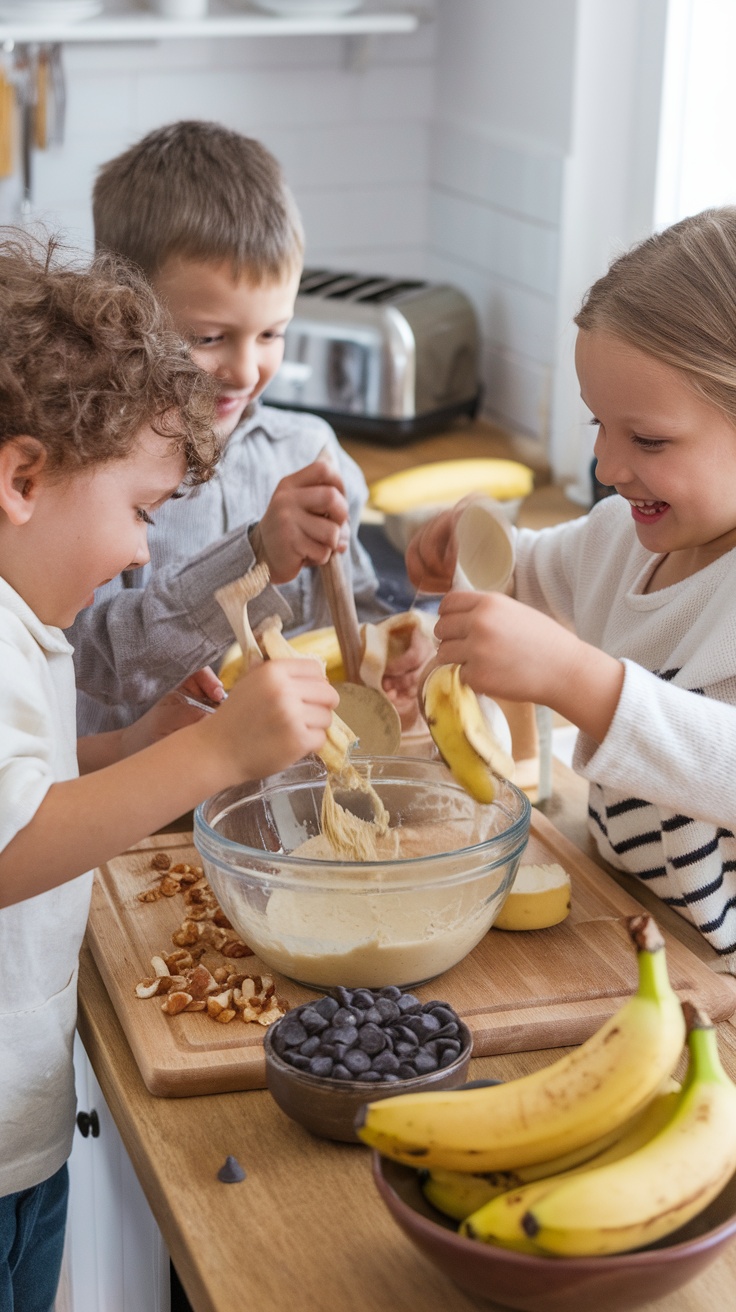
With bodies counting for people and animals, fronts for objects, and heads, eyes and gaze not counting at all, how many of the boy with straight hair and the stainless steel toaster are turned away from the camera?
0

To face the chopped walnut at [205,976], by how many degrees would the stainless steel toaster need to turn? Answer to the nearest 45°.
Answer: approximately 45° to its left

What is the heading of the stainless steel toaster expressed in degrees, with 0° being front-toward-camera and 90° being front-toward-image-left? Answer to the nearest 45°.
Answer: approximately 45°

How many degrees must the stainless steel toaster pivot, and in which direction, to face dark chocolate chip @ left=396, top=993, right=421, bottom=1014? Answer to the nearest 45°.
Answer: approximately 45° to its left

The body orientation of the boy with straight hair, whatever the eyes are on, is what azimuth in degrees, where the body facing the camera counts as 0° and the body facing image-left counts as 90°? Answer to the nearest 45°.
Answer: approximately 315°

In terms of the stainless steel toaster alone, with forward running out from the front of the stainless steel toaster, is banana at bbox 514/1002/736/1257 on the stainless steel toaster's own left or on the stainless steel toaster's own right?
on the stainless steel toaster's own left

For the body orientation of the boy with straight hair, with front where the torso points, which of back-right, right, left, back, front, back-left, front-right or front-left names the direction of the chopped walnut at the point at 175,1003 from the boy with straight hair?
front-right

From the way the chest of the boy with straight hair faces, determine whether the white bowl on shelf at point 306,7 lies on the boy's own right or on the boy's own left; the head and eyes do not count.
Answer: on the boy's own left
